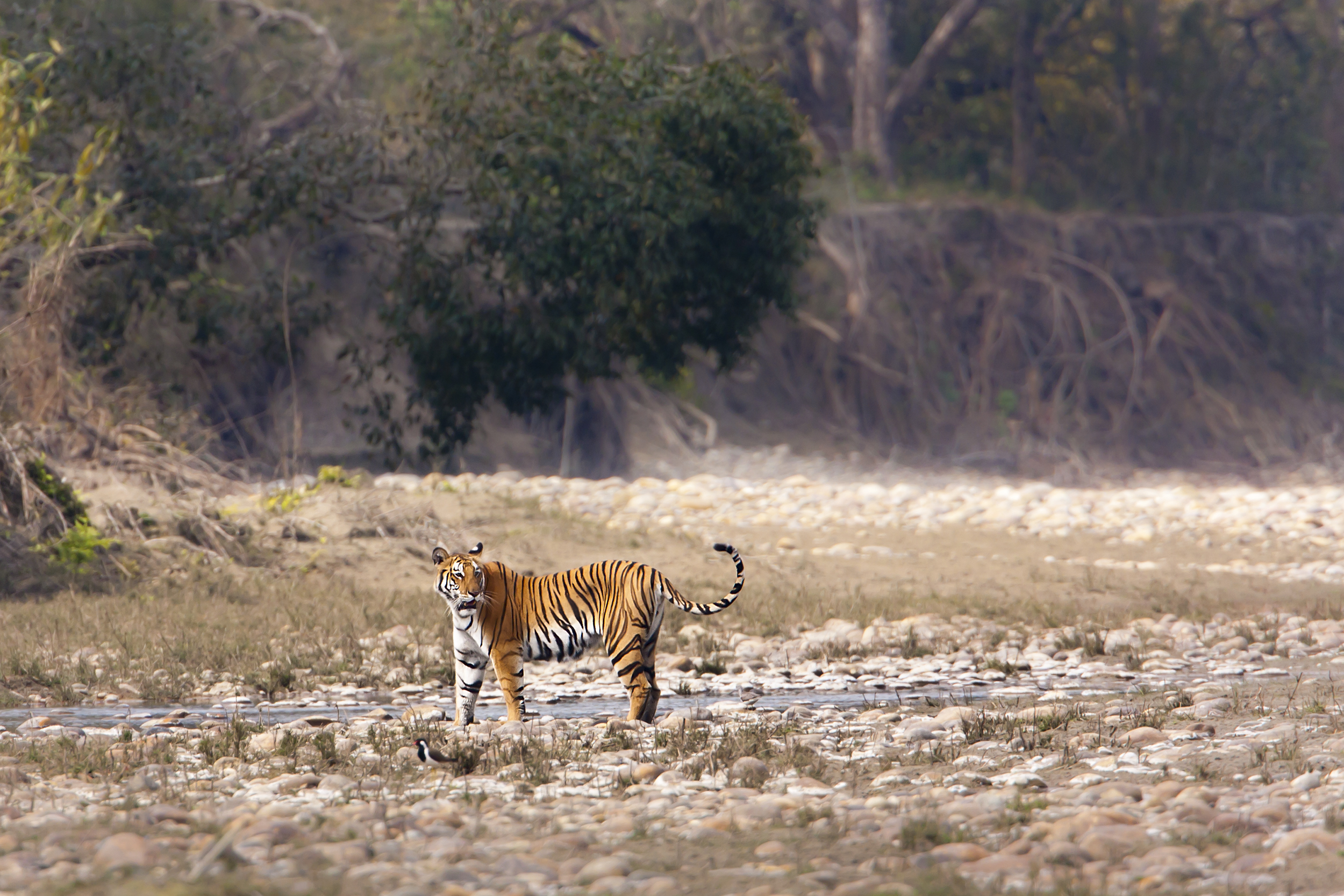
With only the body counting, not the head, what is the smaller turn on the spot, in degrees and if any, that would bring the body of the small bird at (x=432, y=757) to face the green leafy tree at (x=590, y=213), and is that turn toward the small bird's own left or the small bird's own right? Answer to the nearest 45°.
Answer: approximately 90° to the small bird's own right

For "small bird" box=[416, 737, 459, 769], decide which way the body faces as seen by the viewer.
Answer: to the viewer's left

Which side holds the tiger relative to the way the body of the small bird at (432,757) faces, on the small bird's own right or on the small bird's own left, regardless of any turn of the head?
on the small bird's own right

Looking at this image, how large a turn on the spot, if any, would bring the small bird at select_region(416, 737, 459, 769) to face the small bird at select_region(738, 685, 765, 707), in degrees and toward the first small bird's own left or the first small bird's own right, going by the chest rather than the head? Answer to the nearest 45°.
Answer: approximately 135° to the first small bird's own right

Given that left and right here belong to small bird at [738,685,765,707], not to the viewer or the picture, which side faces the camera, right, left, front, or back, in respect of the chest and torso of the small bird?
left

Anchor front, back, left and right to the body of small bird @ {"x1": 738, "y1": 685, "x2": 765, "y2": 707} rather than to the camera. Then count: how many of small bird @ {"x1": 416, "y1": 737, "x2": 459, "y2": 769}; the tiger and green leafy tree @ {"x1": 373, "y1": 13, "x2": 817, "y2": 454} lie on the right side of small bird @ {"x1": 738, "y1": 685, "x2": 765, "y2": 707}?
1

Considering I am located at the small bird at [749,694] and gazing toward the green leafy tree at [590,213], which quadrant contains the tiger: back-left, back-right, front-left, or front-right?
back-left
